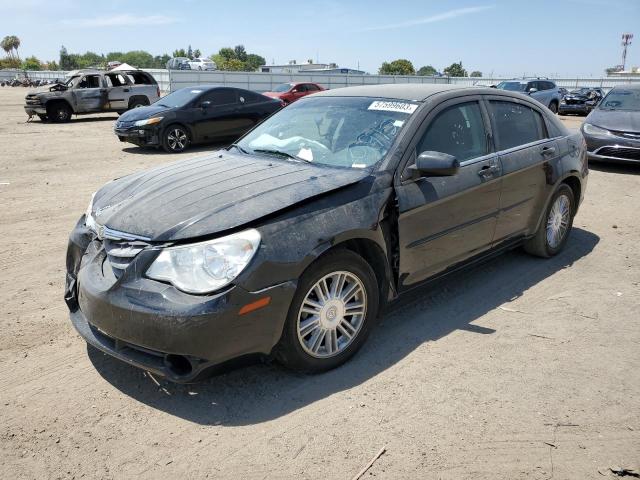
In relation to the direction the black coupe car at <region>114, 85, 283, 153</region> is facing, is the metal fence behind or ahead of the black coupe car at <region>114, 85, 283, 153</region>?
behind

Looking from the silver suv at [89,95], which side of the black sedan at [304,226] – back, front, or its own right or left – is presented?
right

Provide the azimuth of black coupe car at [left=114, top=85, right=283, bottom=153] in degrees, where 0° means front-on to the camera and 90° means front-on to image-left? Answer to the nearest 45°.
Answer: approximately 45°

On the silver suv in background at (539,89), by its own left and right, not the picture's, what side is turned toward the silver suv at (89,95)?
front

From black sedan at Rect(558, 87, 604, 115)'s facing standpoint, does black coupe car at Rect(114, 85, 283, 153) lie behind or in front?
in front
